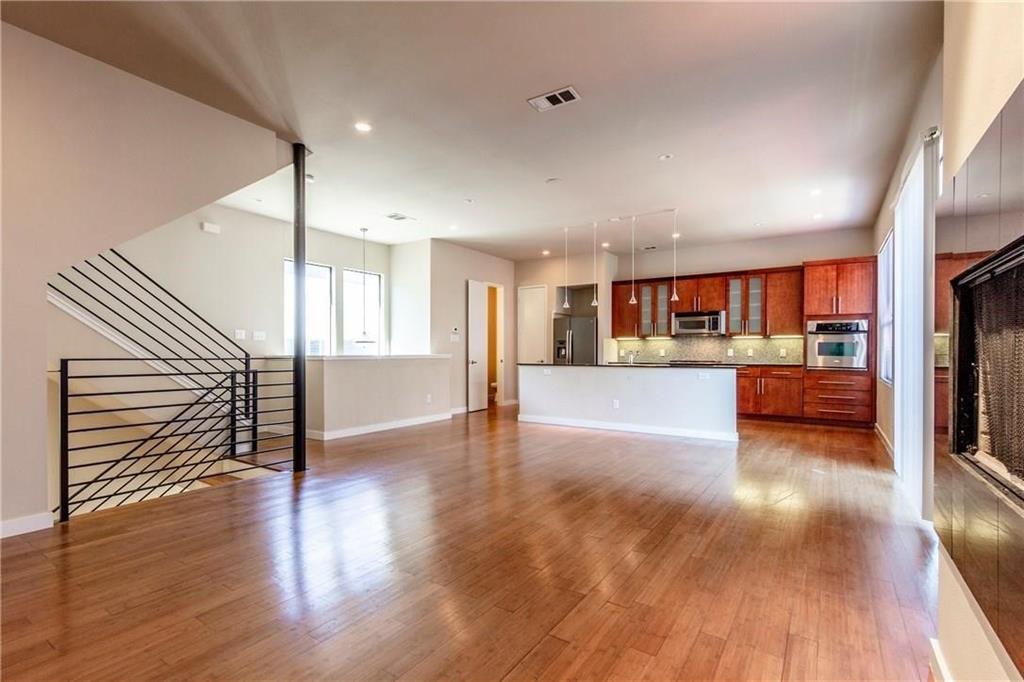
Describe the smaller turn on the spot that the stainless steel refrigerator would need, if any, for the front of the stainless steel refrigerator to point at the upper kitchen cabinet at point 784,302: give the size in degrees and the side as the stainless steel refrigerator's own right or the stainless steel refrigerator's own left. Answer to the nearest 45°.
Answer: approximately 90° to the stainless steel refrigerator's own left

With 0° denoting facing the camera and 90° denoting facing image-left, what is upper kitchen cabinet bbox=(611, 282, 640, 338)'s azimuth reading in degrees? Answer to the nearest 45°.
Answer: approximately 0°

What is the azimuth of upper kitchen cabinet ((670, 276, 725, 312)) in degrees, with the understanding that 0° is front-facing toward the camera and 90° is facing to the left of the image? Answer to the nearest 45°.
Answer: approximately 0°

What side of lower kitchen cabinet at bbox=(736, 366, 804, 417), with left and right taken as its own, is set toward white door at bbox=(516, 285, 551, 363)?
right

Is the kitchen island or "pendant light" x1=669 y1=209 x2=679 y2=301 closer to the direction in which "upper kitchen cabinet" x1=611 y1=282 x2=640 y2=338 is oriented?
the kitchen island

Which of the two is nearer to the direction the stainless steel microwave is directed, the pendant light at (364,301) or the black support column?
the black support column

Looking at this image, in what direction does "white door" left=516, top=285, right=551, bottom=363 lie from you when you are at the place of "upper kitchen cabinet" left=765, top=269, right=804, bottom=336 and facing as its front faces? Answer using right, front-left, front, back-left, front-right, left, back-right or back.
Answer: right

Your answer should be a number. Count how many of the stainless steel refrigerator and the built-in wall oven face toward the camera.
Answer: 2
